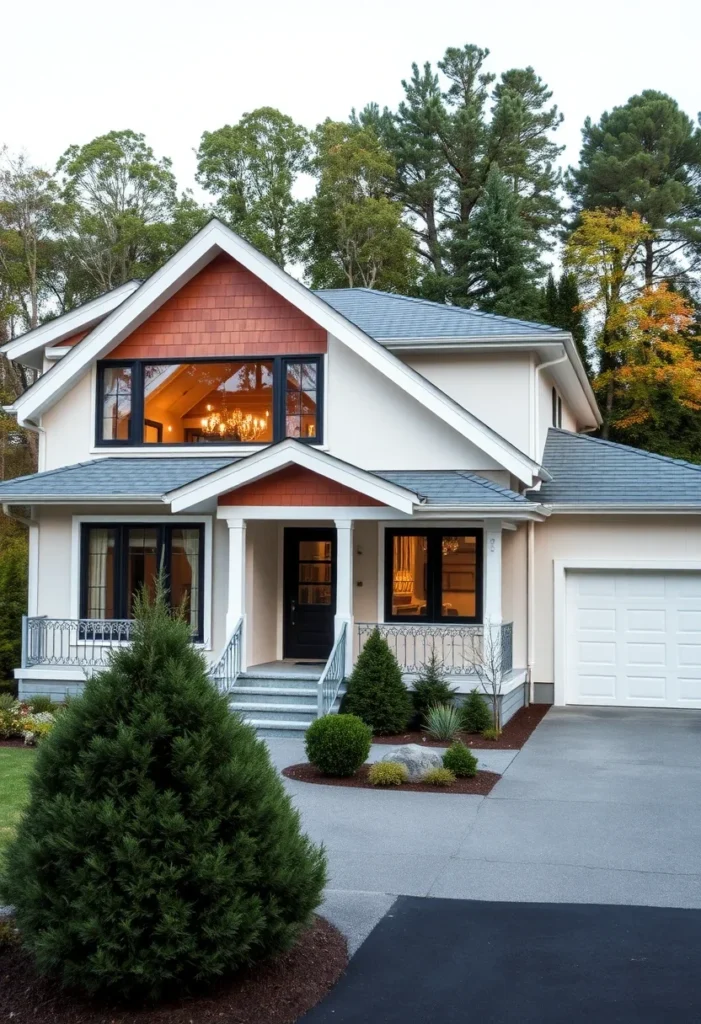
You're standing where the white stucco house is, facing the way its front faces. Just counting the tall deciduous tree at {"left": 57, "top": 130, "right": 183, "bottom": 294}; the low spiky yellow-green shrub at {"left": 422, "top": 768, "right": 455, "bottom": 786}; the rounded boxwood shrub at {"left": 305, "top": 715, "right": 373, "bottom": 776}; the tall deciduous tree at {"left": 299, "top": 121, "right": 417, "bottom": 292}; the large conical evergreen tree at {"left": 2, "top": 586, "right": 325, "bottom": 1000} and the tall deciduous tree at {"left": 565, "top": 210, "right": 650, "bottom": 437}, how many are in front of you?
3

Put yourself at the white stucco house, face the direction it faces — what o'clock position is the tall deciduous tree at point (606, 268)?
The tall deciduous tree is roughly at 7 o'clock from the white stucco house.

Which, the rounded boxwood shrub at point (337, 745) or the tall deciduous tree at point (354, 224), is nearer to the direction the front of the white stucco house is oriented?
the rounded boxwood shrub

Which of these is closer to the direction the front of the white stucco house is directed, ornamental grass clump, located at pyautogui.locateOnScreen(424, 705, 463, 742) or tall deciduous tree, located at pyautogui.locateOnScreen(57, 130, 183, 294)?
the ornamental grass clump

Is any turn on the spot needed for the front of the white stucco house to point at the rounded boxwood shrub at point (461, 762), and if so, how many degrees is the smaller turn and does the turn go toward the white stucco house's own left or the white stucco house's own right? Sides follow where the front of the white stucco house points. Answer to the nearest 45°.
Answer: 0° — it already faces it

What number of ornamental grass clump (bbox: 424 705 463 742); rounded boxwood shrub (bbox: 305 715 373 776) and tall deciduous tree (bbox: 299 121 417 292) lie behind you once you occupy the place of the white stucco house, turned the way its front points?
1

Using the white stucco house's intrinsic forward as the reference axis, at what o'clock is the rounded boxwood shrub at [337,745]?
The rounded boxwood shrub is roughly at 12 o'clock from the white stucco house.

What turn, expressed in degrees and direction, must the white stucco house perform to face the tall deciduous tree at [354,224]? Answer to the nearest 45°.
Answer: approximately 180°

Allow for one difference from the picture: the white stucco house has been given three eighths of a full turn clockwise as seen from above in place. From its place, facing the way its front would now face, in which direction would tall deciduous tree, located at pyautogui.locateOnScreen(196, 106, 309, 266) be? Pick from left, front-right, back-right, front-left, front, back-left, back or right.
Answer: front-right

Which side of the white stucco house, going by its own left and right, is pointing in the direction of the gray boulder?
front

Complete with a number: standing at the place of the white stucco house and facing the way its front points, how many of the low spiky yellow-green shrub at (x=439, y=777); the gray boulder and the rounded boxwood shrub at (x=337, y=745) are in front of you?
3

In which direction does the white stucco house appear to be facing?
toward the camera

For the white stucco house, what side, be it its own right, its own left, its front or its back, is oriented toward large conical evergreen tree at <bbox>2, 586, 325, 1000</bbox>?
front
